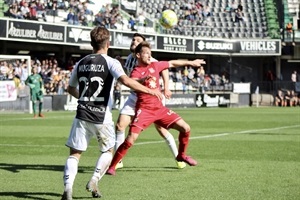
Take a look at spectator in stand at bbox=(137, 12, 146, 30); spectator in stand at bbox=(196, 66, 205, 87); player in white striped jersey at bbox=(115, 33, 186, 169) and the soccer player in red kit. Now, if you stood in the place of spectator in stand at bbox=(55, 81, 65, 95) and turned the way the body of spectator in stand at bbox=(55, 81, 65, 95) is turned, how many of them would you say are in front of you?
2

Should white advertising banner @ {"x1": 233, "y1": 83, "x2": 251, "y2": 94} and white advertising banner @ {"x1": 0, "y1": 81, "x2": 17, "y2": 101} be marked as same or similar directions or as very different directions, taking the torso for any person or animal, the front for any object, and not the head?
same or similar directions

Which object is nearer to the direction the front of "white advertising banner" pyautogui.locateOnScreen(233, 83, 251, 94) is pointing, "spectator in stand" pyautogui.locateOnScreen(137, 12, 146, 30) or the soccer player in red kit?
the soccer player in red kit

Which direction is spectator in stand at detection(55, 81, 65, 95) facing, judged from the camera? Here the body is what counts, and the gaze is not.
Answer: toward the camera

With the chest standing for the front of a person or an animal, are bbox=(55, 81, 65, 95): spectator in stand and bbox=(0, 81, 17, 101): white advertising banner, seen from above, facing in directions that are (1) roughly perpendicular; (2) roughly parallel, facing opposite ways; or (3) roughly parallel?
roughly parallel

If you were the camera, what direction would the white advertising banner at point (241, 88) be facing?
facing the viewer

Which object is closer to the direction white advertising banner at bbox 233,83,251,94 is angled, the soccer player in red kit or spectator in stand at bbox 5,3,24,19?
the soccer player in red kit

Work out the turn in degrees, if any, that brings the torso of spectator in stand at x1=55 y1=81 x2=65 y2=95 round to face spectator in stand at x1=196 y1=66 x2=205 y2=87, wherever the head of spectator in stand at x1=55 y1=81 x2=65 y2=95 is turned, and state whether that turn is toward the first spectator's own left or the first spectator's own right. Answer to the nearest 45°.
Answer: approximately 135° to the first spectator's own left

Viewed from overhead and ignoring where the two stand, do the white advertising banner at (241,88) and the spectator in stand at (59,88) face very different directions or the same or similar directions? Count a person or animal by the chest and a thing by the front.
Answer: same or similar directions

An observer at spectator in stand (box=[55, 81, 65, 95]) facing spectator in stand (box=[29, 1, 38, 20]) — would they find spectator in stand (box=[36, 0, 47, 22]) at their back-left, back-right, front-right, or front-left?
front-right

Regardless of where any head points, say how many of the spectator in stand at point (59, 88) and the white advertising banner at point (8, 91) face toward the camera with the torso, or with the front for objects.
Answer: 2

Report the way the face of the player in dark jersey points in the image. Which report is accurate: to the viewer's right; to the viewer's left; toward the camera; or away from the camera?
away from the camera

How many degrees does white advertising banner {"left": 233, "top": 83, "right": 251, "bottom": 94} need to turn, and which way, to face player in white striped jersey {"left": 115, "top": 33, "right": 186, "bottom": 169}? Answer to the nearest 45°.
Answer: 0° — it already faces them

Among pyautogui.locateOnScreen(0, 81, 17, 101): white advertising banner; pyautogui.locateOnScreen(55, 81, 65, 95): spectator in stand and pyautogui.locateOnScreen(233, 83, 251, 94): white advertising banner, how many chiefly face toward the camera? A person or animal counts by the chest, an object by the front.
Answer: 3
